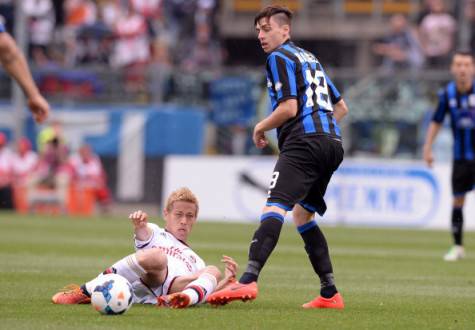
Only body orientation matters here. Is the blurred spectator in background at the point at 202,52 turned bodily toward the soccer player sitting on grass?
yes

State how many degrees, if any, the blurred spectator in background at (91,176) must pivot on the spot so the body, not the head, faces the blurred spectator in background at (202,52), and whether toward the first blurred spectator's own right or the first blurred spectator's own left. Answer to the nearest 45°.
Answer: approximately 135° to the first blurred spectator's own left

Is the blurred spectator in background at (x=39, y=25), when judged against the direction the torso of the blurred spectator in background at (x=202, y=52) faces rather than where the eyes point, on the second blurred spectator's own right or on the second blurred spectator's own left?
on the second blurred spectator's own right

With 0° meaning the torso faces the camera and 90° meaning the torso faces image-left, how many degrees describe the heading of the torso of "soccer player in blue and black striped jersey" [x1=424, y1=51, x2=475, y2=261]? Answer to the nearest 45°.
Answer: approximately 0°

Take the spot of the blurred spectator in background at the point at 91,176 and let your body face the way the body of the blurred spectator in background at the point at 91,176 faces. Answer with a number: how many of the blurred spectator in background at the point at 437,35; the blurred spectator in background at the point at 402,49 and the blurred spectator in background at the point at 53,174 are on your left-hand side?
2
